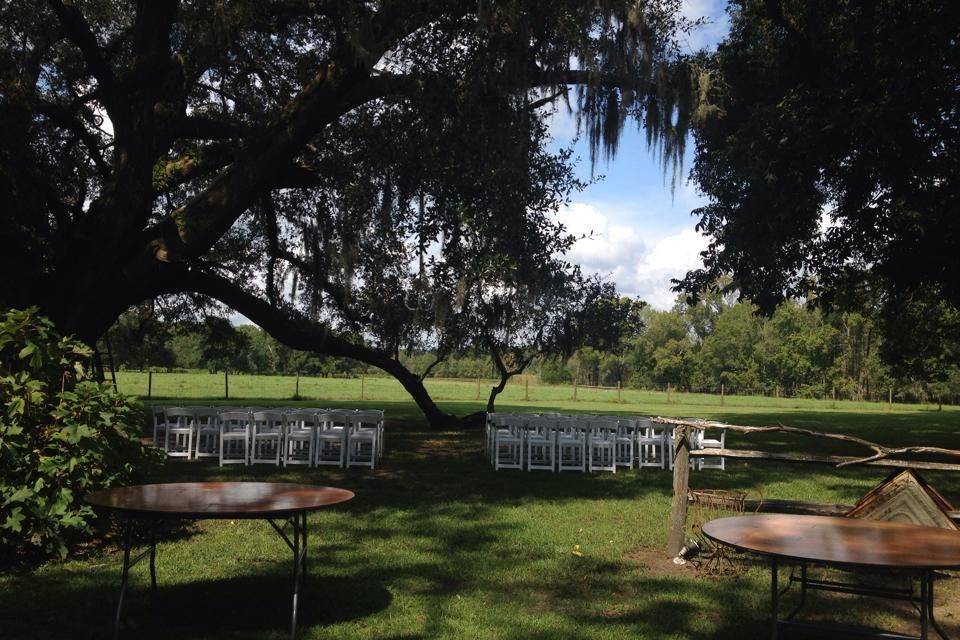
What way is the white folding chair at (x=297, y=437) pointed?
away from the camera

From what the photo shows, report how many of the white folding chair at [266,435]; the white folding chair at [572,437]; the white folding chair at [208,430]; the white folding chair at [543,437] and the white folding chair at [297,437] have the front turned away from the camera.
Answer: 5

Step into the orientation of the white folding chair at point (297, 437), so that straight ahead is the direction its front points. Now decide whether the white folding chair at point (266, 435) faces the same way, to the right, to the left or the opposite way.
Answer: the same way

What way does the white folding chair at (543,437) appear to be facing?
away from the camera

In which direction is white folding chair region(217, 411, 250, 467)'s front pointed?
away from the camera

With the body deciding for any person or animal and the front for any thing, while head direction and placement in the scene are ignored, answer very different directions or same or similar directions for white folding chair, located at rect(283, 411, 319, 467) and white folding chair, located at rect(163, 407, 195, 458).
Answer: same or similar directions

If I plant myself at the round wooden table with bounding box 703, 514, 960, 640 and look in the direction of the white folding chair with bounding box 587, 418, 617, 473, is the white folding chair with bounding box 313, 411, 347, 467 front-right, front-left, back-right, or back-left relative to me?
front-left

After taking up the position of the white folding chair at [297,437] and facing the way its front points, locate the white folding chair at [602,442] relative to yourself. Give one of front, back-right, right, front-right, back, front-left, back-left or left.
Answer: right

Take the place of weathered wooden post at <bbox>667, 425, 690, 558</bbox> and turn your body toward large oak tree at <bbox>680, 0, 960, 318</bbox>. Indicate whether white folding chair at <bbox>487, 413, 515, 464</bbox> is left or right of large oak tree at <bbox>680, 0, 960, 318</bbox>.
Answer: left

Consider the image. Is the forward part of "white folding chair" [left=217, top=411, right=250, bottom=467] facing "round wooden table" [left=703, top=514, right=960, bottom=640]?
no

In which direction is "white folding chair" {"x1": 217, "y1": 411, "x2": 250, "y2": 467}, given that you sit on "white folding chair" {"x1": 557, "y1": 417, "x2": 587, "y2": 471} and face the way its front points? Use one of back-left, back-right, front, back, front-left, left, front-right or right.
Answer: left

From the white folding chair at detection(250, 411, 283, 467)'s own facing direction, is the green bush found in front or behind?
behind

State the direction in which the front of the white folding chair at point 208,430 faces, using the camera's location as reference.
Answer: facing away from the viewer

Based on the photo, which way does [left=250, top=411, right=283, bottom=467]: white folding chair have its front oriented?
away from the camera

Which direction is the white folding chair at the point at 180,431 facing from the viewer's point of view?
away from the camera

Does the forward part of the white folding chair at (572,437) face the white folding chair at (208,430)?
no

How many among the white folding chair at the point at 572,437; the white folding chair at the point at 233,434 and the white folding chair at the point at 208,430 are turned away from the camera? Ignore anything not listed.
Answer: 3

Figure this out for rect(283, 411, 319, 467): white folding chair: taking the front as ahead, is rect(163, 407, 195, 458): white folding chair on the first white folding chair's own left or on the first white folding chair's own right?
on the first white folding chair's own left

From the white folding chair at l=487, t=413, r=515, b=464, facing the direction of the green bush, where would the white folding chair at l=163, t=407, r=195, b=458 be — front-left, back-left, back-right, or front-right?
front-right

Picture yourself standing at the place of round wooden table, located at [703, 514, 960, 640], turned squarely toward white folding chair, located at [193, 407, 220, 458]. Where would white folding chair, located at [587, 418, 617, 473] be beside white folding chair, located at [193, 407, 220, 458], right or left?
right

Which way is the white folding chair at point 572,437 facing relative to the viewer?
away from the camera

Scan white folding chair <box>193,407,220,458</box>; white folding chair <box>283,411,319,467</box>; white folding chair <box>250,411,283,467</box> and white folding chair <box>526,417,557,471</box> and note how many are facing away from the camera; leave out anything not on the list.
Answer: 4

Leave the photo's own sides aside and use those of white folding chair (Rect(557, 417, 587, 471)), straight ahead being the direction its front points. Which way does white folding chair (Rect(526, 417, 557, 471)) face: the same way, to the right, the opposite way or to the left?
the same way
